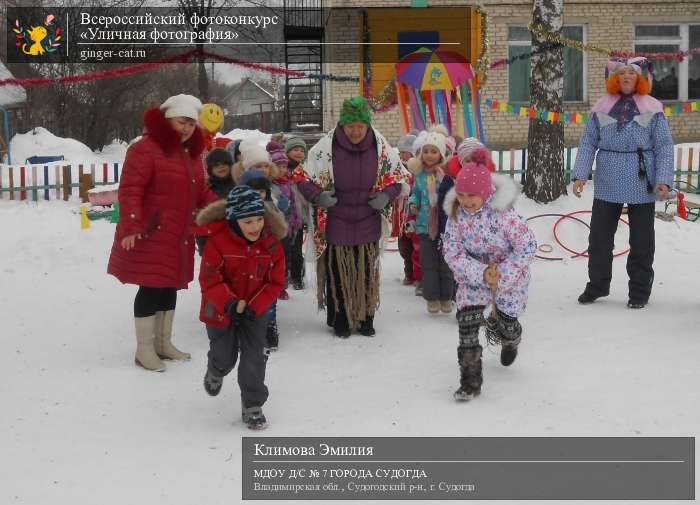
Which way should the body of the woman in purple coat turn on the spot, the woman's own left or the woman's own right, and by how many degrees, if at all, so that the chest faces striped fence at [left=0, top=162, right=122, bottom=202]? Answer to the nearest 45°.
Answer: approximately 135° to the woman's own right

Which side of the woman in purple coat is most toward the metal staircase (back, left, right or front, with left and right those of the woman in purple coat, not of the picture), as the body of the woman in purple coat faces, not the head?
back

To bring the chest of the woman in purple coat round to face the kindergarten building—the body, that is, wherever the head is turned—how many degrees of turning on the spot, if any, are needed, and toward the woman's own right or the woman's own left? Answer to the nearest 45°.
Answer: approximately 180°

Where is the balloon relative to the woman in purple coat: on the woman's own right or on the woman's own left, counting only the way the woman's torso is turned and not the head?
on the woman's own right

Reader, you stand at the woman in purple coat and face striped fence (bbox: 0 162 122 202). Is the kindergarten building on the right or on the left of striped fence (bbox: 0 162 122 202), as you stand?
right

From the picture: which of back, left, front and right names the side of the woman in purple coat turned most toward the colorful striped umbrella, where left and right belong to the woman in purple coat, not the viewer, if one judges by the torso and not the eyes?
back

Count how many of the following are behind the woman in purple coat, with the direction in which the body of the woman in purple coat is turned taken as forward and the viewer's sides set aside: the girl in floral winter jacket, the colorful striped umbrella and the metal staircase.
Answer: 2

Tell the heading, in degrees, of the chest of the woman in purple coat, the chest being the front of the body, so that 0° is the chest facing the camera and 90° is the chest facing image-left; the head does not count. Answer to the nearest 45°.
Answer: approximately 0°
